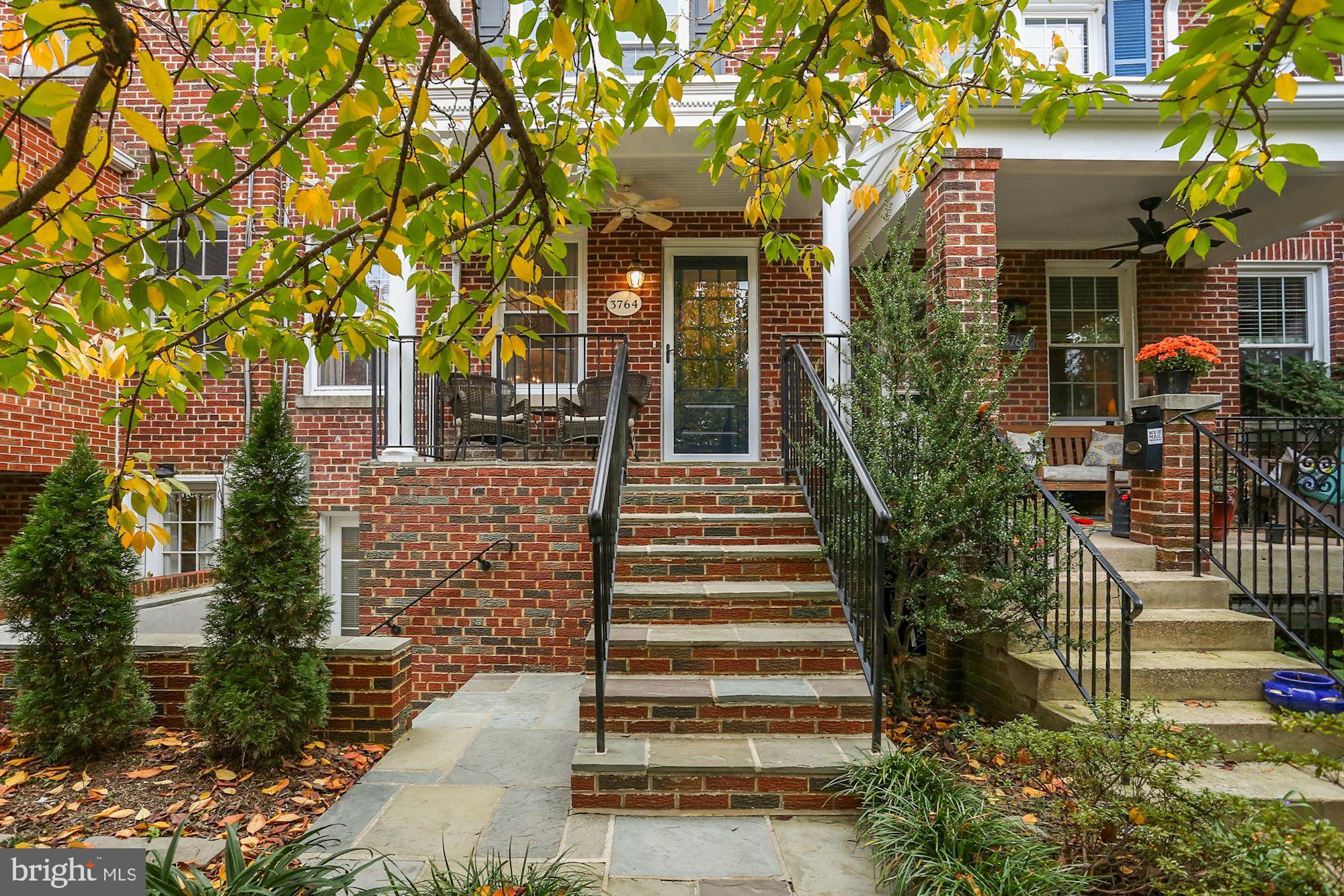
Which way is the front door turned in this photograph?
toward the camera

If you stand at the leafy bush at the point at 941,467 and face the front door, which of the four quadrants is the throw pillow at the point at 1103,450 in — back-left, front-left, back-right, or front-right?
front-right

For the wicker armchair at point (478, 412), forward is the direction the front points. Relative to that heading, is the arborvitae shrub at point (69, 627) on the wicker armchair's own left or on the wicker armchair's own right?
on the wicker armchair's own right

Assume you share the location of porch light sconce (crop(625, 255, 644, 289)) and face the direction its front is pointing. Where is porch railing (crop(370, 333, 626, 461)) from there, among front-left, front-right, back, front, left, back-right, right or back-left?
front-right

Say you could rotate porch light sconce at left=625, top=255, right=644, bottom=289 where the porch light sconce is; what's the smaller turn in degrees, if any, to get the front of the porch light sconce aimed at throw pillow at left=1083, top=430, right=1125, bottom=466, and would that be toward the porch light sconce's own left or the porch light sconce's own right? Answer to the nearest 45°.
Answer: approximately 90° to the porch light sconce's own left

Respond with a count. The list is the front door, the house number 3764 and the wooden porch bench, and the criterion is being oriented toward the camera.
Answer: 3

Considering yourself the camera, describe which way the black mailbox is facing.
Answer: facing the viewer and to the left of the viewer

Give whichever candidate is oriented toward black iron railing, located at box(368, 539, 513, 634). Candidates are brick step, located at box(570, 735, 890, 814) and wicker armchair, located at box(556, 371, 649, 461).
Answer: the wicker armchair

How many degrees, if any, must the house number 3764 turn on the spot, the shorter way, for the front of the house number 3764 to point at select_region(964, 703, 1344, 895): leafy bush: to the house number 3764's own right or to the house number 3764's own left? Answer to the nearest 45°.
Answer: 0° — it already faces it

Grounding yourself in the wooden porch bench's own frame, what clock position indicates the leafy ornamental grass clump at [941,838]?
The leafy ornamental grass clump is roughly at 12 o'clock from the wooden porch bench.

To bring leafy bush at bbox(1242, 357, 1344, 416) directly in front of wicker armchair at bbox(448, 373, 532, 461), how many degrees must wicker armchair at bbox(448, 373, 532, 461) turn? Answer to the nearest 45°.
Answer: approximately 45° to its left

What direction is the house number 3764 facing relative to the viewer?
toward the camera

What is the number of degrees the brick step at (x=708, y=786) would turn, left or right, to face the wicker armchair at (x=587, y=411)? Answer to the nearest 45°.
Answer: approximately 180°

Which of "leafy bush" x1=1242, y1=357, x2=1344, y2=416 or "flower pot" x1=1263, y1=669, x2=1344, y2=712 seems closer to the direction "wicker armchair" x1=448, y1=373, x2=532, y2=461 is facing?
the flower pot

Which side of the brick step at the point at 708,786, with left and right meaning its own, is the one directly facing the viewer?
front
